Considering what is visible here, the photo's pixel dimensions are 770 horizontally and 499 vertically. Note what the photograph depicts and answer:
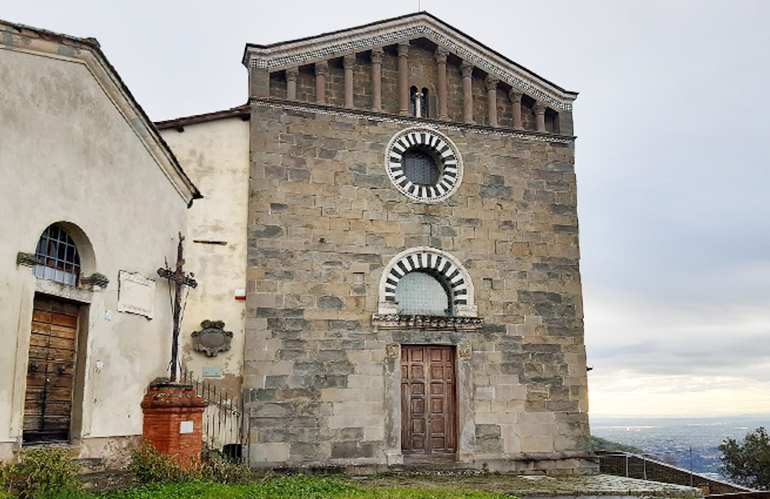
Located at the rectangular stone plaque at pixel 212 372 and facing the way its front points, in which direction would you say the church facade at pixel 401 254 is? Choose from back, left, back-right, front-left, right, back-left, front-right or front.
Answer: left

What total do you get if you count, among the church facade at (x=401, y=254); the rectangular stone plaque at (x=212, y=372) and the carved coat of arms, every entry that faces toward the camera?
3

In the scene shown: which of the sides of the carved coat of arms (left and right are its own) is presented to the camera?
front

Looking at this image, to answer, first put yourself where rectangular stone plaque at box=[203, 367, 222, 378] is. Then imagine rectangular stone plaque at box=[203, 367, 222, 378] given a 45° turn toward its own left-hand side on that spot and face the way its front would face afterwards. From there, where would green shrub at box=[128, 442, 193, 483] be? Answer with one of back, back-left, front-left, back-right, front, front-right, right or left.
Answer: front-right

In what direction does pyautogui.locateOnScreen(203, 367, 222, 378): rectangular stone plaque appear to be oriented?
toward the camera

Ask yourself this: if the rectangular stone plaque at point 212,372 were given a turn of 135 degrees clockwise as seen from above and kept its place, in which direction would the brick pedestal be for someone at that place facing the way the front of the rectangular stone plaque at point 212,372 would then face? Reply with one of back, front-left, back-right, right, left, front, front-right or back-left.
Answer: back-left

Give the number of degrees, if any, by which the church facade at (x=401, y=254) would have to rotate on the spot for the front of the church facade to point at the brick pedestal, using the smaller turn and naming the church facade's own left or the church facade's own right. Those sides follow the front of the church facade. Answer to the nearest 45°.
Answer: approximately 45° to the church facade's own right

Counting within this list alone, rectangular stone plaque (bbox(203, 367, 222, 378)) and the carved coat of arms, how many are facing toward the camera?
2

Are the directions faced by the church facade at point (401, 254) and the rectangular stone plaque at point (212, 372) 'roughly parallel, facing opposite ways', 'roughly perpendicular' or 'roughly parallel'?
roughly parallel

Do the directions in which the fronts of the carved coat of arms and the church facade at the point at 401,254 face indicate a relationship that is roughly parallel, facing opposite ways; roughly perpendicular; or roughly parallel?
roughly parallel

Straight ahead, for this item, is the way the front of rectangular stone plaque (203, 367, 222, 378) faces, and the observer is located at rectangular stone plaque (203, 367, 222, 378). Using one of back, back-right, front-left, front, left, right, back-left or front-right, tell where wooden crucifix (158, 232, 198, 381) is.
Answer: front

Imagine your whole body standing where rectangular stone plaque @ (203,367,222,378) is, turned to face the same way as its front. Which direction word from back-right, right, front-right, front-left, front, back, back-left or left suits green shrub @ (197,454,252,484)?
front

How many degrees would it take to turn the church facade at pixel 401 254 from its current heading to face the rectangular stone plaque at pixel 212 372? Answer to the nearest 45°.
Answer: approximately 90° to its right

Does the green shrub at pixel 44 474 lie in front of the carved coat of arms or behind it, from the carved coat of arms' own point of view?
in front
